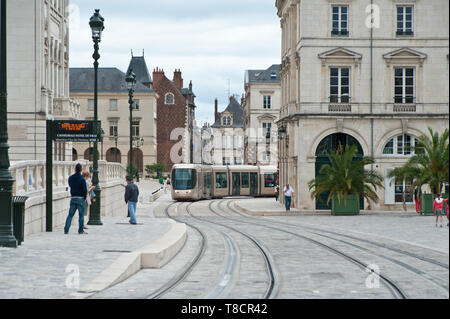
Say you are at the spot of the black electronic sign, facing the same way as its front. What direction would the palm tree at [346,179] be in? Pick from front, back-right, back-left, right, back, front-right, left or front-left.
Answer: back-left

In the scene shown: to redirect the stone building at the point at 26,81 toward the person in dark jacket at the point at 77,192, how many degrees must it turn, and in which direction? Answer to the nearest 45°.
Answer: approximately 90° to its right

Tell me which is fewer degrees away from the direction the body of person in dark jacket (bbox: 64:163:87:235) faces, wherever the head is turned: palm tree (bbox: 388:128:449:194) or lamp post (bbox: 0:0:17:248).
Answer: the palm tree

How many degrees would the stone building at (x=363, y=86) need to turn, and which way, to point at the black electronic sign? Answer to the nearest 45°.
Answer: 0° — it already faces it

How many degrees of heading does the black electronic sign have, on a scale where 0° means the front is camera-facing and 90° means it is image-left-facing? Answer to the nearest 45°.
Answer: approximately 0°

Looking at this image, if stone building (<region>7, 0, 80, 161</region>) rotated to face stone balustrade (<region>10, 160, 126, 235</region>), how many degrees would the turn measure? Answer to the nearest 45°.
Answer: approximately 90° to its right

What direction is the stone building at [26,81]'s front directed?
to the viewer's right

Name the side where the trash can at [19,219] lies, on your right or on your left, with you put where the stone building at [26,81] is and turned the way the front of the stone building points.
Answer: on your right

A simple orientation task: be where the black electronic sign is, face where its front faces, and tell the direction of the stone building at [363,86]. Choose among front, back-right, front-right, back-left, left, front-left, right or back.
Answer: back-left
